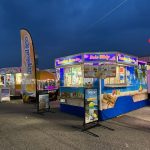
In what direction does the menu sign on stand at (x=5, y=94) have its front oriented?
toward the camera

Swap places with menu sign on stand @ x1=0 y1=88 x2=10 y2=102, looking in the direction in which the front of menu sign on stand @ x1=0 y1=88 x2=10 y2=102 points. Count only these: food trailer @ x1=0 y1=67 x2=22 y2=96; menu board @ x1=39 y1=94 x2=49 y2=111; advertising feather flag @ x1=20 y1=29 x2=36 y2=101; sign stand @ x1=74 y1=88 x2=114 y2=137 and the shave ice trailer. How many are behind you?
1

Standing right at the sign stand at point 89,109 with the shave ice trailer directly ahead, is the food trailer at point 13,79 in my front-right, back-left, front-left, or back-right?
front-left

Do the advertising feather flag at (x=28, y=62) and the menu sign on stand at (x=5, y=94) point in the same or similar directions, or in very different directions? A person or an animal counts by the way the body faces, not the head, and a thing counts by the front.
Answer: same or similar directions

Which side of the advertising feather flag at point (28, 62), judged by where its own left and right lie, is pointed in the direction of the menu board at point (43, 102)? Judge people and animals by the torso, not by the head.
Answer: left

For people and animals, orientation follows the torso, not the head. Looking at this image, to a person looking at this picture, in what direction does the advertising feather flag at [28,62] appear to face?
facing the viewer

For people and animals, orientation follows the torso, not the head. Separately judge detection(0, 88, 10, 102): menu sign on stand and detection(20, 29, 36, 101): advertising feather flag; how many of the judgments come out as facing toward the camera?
2

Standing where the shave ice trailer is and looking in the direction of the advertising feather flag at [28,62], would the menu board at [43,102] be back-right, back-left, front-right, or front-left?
front-left

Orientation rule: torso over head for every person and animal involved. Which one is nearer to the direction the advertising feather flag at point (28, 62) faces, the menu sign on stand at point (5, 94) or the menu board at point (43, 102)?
the menu board

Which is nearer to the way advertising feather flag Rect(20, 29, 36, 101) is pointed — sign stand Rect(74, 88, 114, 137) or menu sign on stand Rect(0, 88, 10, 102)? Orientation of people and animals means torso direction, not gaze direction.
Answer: the sign stand

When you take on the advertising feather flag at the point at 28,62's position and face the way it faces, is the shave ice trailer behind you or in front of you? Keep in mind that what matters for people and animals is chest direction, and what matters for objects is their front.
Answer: in front
